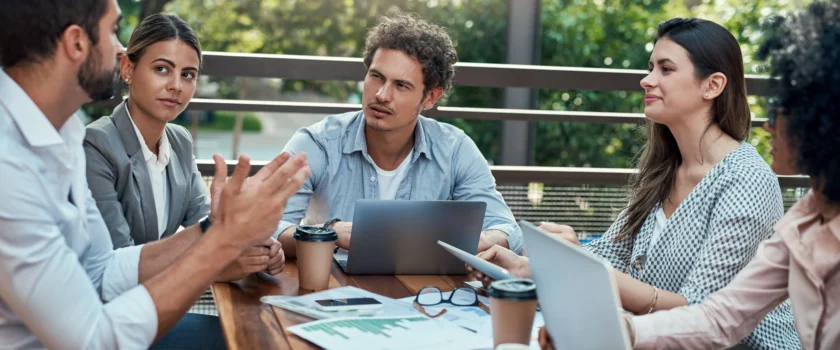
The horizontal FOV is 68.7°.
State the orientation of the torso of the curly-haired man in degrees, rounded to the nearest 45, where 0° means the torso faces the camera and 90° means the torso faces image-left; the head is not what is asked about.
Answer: approximately 0°

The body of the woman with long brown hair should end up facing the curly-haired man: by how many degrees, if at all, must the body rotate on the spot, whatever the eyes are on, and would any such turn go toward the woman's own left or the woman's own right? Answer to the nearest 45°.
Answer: approximately 45° to the woman's own right

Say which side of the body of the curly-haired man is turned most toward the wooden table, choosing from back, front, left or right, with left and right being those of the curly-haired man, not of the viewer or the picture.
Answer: front

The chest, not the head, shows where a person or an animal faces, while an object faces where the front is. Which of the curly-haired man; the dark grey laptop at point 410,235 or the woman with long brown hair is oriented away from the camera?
the dark grey laptop

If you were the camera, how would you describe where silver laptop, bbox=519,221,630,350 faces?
facing away from the viewer and to the right of the viewer

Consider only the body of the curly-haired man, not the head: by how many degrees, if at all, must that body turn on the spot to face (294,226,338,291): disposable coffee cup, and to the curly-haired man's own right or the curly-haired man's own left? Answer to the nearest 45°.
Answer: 0° — they already face it

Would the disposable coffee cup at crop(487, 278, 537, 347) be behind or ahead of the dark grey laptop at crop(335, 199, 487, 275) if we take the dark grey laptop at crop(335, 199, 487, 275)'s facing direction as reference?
behind

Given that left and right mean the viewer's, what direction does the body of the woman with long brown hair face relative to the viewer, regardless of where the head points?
facing the viewer and to the left of the viewer

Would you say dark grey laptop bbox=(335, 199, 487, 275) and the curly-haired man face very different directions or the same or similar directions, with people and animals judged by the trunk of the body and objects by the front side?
very different directions

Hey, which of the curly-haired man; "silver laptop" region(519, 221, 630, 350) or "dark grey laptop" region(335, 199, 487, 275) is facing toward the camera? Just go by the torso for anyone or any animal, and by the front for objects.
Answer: the curly-haired man

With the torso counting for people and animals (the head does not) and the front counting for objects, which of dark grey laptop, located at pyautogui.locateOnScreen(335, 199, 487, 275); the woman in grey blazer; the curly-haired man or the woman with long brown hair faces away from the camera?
the dark grey laptop

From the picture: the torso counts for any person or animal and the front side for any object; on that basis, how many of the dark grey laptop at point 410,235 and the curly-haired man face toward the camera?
1

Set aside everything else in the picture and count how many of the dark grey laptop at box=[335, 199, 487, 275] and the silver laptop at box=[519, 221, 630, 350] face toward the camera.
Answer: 0

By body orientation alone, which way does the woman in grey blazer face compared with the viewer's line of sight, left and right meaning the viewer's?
facing the viewer and to the right of the viewer

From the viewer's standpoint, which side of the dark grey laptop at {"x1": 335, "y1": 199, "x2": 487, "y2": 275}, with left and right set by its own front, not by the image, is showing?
back
